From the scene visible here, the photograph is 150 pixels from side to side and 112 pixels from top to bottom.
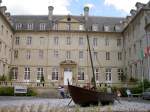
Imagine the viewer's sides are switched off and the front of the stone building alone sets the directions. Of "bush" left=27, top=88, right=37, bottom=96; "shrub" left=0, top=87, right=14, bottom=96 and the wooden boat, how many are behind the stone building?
0

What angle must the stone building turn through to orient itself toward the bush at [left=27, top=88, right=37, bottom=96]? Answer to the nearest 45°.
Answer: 0° — it already faces it

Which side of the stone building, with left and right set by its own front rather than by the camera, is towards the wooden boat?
front

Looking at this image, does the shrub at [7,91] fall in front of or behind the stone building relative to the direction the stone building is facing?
in front

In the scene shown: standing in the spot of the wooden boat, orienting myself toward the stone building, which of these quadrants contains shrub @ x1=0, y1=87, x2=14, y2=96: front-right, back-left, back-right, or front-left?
front-left

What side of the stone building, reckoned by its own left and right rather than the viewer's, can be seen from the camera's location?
front

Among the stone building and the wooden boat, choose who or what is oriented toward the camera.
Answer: the stone building

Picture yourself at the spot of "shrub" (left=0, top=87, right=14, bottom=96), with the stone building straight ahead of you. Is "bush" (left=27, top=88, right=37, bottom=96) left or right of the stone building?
right

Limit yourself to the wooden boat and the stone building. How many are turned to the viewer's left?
1

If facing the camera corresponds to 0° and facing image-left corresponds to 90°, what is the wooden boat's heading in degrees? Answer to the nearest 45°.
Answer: approximately 90°

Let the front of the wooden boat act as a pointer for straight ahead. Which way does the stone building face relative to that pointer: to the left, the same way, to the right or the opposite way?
to the left

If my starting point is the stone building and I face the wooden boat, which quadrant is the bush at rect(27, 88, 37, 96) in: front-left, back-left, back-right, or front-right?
front-right
